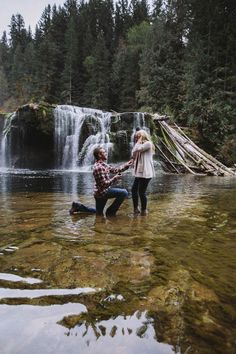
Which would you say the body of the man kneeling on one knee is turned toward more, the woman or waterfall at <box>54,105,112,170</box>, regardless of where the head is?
the woman

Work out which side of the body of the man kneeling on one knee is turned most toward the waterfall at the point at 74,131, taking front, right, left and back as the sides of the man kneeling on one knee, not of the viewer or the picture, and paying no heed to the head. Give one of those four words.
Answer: left

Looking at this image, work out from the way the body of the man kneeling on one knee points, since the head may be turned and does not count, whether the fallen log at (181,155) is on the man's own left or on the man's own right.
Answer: on the man's own left

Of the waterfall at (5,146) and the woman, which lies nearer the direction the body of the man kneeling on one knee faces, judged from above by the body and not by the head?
the woman

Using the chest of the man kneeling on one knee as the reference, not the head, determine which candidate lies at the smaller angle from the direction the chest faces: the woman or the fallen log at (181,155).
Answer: the woman

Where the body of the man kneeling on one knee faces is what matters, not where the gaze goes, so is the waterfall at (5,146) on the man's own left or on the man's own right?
on the man's own left

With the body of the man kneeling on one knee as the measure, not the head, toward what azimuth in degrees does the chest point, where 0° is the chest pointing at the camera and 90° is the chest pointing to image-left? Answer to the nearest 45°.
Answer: approximately 270°

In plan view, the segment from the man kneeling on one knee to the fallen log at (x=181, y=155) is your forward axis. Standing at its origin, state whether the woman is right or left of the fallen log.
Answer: right
